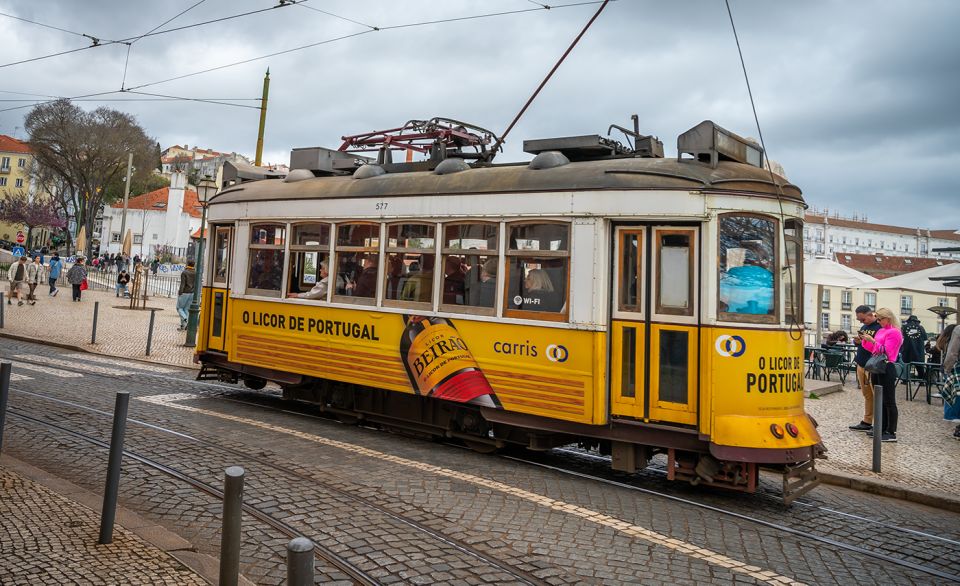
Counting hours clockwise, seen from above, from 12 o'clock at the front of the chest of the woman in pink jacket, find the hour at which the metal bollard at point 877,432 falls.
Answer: The metal bollard is roughly at 9 o'clock from the woman in pink jacket.

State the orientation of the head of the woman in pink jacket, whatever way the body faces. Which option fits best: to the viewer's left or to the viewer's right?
to the viewer's left

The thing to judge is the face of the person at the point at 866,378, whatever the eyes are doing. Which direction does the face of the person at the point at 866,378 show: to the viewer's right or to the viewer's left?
to the viewer's left

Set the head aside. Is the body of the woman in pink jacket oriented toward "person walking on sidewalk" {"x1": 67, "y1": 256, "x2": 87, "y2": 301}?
yes

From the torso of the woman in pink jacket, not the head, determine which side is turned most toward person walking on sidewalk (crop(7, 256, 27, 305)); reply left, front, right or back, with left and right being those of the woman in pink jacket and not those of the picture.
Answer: front

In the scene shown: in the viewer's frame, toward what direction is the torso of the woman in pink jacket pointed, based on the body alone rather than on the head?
to the viewer's left

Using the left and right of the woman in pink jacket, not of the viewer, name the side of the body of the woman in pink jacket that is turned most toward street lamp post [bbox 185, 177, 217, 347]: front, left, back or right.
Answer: front

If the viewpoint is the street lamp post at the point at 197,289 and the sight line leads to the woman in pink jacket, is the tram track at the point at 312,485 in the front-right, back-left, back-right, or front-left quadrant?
front-right
